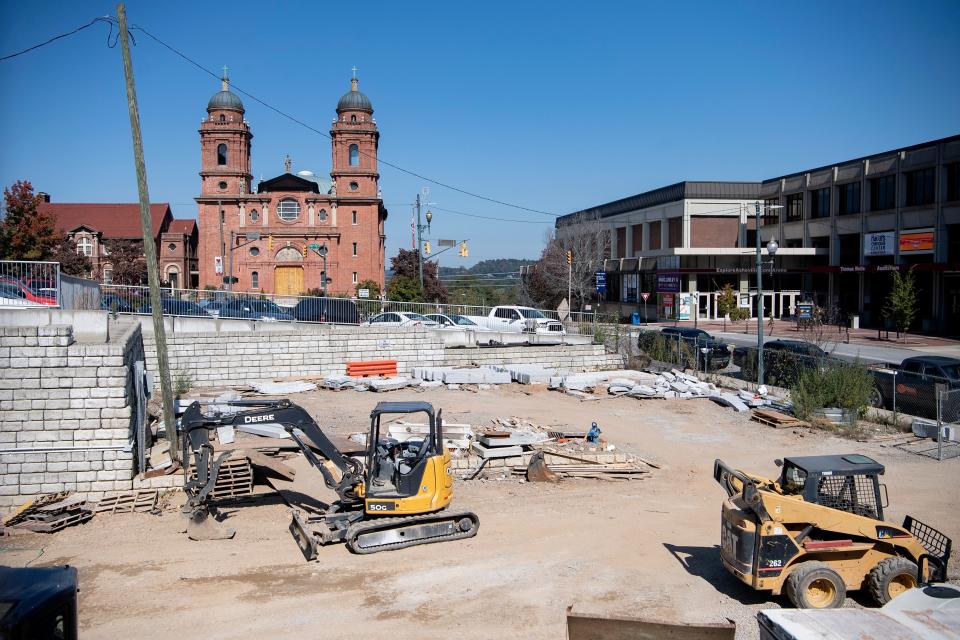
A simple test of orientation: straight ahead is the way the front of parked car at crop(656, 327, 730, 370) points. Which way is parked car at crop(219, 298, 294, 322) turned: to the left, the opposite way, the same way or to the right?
to the left
